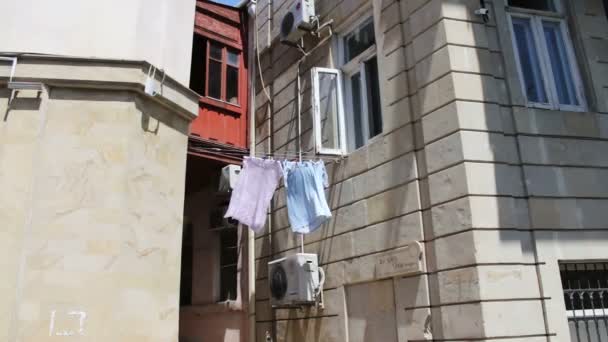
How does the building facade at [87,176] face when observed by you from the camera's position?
facing the viewer

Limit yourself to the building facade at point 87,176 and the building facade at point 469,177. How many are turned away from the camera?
0

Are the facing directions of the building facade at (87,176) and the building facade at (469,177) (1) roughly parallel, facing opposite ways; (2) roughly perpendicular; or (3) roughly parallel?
roughly perpendicular

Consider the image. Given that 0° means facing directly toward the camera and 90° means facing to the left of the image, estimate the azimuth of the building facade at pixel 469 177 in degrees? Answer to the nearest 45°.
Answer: approximately 45°

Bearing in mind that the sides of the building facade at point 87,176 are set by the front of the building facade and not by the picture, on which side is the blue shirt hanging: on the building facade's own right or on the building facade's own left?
on the building facade's own left

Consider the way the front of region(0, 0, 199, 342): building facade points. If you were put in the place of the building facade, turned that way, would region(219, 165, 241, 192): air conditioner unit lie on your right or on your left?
on your left

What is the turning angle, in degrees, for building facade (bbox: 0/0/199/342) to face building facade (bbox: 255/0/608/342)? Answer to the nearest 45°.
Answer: approximately 45° to its left
